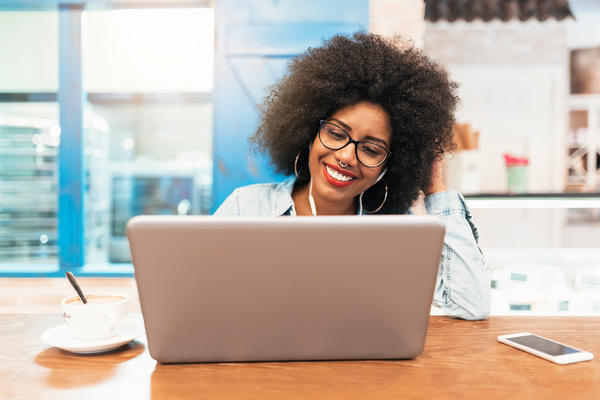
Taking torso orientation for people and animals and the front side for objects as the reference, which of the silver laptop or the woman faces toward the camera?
the woman

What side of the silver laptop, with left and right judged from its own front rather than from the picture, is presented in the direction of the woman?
front

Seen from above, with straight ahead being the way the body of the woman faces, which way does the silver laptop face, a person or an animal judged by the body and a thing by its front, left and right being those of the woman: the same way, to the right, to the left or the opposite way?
the opposite way

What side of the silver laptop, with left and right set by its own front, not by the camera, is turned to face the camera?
back

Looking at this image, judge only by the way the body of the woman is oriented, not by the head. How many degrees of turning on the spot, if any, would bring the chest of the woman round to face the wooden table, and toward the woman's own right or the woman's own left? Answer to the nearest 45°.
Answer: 0° — they already face it

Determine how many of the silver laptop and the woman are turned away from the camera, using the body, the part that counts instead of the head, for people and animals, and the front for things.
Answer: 1

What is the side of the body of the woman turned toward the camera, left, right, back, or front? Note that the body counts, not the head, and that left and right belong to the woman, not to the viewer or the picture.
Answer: front

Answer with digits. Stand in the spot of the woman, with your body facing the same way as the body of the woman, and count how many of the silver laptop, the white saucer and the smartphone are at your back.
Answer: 0

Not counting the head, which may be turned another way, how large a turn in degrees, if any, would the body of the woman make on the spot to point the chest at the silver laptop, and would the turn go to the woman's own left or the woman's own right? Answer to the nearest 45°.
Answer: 0° — they already face it
